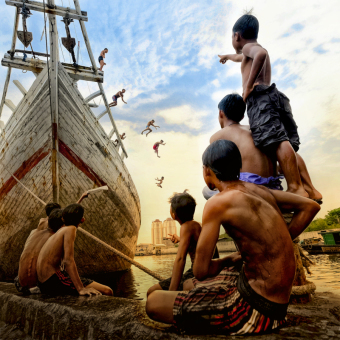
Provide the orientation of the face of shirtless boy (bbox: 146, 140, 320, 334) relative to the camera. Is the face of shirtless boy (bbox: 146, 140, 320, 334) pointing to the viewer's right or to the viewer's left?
to the viewer's left

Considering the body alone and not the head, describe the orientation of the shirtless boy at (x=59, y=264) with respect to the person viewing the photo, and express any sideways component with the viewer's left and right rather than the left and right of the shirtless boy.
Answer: facing away from the viewer and to the right of the viewer

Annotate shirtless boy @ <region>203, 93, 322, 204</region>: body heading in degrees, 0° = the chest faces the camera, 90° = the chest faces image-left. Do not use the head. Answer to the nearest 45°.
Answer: approximately 135°

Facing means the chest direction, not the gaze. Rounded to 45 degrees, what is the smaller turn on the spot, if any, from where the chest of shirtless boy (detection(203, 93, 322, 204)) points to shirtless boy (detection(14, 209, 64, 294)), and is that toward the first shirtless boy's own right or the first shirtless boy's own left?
approximately 45° to the first shirtless boy's own left

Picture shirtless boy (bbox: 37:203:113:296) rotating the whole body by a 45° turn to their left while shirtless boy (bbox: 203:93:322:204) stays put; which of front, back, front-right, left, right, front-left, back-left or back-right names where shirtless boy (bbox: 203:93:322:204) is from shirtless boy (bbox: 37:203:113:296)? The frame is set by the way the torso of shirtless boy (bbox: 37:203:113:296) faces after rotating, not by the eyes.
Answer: back-right

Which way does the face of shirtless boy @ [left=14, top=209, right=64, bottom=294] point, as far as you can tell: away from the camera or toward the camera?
away from the camera

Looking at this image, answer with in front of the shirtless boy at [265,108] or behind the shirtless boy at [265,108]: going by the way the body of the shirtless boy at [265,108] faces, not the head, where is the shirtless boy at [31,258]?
in front

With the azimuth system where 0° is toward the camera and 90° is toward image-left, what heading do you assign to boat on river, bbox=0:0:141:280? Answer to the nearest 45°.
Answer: approximately 0°

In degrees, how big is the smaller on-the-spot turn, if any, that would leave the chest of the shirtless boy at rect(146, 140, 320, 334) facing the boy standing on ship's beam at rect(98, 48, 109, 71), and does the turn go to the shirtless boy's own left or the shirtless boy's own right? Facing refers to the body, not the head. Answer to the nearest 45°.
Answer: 0° — they already face them

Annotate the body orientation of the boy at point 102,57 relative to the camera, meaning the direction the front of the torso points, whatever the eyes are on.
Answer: to the viewer's right
